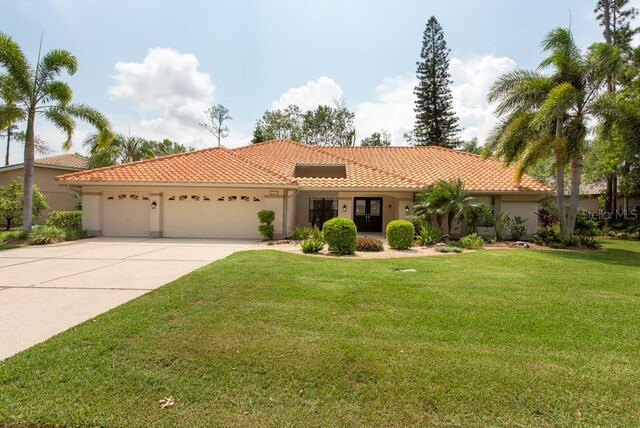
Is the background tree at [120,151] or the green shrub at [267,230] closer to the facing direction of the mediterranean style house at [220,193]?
the green shrub

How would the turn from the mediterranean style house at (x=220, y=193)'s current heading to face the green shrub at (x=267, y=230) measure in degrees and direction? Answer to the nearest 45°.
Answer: approximately 45° to its left

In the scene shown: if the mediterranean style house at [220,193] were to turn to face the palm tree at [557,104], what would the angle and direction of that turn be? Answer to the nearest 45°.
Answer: approximately 90° to its left

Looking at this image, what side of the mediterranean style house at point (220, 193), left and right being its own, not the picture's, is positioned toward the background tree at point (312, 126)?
back

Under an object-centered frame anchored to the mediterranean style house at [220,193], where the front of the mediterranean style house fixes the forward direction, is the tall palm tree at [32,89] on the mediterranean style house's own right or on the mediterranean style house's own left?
on the mediterranean style house's own right

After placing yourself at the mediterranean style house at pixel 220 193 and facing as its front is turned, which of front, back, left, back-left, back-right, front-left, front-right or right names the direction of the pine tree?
back-left

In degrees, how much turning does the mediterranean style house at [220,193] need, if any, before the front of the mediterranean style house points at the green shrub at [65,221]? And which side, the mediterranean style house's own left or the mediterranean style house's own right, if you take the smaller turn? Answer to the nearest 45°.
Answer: approximately 90° to the mediterranean style house's own right

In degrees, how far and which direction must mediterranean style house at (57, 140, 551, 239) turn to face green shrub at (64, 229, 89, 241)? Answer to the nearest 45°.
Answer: approximately 90° to its right

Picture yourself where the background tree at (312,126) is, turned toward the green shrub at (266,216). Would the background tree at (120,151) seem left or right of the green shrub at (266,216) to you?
right

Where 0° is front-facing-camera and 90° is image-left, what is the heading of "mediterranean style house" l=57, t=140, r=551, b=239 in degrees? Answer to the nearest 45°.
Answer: approximately 0°
